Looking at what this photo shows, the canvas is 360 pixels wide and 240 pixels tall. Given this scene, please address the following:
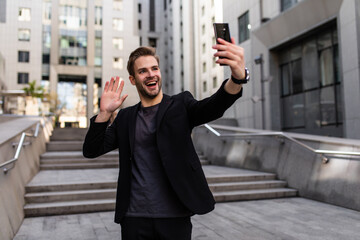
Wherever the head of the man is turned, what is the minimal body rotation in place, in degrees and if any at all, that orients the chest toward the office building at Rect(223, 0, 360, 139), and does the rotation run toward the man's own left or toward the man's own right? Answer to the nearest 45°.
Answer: approximately 135° to the man's own left

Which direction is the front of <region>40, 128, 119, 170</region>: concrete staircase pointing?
toward the camera

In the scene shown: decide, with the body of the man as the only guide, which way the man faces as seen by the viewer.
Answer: toward the camera

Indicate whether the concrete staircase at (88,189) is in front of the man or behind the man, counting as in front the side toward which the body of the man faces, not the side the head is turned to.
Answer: behind

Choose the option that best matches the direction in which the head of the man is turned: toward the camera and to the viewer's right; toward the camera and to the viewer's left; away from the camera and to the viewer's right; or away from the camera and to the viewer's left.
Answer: toward the camera and to the viewer's right

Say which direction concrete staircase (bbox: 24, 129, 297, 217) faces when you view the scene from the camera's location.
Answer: facing the viewer

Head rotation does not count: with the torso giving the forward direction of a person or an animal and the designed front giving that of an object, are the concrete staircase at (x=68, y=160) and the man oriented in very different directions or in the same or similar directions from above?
same or similar directions

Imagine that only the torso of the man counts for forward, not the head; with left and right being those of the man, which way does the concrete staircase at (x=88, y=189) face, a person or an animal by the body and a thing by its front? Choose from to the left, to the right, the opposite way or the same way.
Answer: the same way

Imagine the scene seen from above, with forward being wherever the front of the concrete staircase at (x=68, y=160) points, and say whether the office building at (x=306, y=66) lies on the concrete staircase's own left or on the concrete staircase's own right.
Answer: on the concrete staircase's own left

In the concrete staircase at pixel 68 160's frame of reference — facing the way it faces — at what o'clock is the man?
The man is roughly at 12 o'clock from the concrete staircase.
